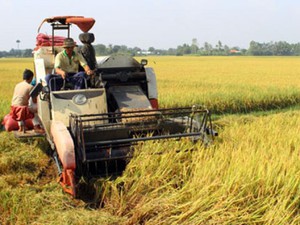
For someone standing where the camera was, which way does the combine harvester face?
facing the viewer and to the right of the viewer
